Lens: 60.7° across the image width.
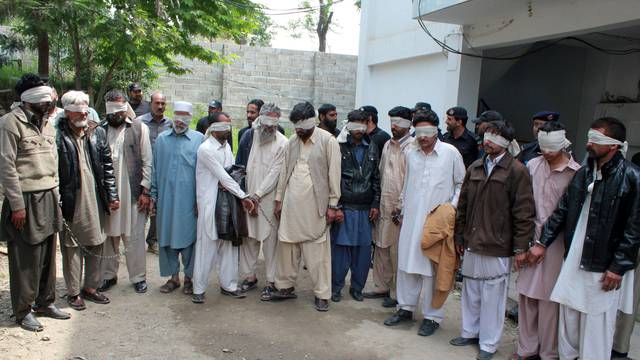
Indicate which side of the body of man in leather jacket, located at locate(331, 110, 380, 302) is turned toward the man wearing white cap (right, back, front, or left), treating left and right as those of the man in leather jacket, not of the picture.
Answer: right

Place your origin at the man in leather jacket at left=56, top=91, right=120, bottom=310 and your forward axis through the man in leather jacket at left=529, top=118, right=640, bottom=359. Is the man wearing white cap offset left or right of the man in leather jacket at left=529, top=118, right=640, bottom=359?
left

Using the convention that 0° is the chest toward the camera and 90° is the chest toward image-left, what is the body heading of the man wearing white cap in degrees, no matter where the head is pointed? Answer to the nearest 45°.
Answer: approximately 0°

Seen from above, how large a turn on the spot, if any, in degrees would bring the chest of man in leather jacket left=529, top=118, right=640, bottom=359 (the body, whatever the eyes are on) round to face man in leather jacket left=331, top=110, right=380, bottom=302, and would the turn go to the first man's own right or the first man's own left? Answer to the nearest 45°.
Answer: approximately 45° to the first man's own right

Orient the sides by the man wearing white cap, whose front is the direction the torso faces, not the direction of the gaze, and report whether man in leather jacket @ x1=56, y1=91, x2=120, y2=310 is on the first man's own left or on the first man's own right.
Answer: on the first man's own right

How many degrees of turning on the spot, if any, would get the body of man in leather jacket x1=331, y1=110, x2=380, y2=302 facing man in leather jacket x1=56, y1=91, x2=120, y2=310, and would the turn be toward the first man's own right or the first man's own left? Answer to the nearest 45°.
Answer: approximately 90° to the first man's own right

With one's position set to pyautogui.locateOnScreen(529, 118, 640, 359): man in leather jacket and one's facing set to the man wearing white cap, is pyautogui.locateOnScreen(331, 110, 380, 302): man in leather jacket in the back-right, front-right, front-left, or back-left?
front-right

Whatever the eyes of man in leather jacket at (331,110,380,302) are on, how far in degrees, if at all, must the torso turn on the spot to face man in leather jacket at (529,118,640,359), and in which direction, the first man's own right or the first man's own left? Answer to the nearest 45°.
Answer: approximately 45° to the first man's own left

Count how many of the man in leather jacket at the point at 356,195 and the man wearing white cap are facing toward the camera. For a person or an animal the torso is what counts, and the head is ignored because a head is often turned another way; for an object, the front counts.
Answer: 2

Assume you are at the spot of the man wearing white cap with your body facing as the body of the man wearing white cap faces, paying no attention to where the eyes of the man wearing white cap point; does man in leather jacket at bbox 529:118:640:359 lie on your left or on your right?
on your left

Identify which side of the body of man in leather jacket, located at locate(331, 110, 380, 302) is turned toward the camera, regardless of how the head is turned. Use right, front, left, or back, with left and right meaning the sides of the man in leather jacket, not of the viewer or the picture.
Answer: front

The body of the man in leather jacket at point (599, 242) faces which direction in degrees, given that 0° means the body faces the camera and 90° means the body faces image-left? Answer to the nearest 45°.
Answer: approximately 45°
